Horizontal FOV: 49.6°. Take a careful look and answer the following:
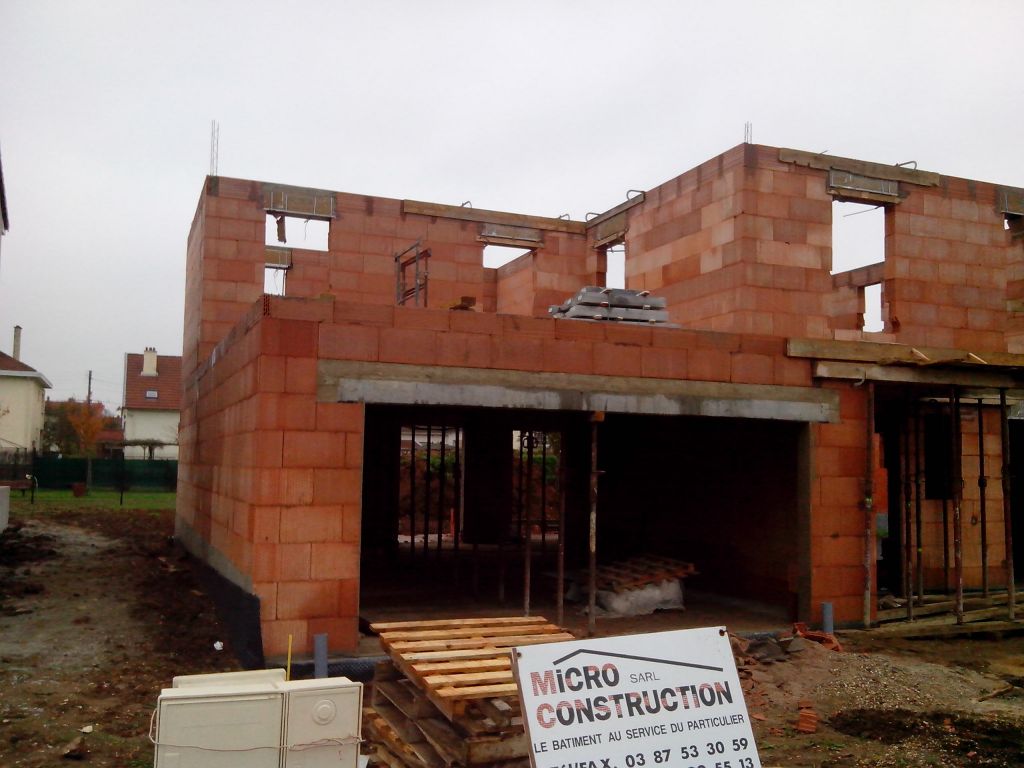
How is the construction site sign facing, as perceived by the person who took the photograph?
facing the viewer

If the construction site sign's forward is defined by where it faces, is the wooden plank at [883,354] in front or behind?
behind

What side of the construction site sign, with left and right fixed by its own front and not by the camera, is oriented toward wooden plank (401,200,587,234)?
back

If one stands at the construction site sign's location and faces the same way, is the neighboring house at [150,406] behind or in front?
behind

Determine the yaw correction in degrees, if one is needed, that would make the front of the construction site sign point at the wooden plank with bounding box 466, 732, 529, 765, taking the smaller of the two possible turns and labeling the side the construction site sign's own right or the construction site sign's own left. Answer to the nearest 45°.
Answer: approximately 135° to the construction site sign's own right

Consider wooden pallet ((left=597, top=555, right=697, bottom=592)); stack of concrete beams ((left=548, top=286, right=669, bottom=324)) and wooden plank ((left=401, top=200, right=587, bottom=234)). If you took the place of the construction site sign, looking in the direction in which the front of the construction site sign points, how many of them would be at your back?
3

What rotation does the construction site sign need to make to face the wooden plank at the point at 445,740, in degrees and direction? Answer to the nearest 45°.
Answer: approximately 135° to its right

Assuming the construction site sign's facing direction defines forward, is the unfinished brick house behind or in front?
behind

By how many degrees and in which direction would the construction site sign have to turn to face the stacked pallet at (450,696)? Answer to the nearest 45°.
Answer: approximately 135° to its right

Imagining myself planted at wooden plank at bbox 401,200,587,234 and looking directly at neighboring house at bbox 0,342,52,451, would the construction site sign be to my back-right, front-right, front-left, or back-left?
back-left
